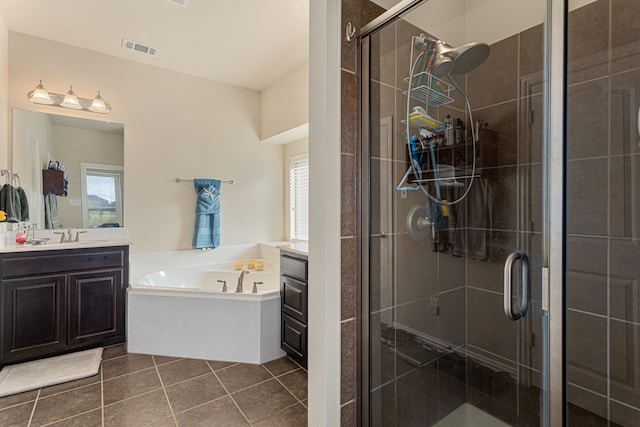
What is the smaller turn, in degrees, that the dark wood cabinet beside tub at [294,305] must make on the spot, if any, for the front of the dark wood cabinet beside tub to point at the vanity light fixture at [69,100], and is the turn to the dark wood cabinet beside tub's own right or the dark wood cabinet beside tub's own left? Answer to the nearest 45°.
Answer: approximately 45° to the dark wood cabinet beside tub's own right

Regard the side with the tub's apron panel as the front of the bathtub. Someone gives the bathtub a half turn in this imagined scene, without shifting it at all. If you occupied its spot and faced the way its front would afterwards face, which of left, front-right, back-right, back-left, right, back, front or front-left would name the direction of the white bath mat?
left

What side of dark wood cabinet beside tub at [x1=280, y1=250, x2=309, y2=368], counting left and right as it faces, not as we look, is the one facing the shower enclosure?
left

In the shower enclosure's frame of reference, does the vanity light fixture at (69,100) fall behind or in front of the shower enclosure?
in front

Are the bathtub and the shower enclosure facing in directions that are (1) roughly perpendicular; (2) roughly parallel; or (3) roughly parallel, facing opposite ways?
roughly perpendicular

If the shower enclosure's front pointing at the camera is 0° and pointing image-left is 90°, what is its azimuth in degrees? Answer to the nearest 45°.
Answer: approximately 45°

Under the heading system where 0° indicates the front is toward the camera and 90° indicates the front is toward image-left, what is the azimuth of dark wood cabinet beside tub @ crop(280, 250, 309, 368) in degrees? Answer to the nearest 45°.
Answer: approximately 45°

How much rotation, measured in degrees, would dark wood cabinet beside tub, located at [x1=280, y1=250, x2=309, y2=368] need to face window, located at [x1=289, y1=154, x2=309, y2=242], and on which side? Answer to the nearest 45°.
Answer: approximately 135° to its right

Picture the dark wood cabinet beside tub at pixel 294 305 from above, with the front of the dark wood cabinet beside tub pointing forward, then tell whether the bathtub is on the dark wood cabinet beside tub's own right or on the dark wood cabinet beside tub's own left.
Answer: on the dark wood cabinet beside tub's own right

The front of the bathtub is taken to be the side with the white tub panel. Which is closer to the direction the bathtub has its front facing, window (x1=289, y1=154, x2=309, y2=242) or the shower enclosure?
the shower enclosure

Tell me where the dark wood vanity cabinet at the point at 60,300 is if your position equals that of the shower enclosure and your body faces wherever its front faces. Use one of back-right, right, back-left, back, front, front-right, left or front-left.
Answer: front-right

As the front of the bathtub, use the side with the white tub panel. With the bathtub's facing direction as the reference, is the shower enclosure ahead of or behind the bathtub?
ahead

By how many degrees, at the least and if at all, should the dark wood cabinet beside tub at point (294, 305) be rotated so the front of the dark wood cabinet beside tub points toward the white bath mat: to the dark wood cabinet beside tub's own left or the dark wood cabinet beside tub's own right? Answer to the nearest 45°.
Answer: approximately 45° to the dark wood cabinet beside tub's own right

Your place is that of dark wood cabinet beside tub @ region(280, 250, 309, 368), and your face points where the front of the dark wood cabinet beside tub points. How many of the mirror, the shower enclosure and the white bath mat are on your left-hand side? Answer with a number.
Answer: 1
